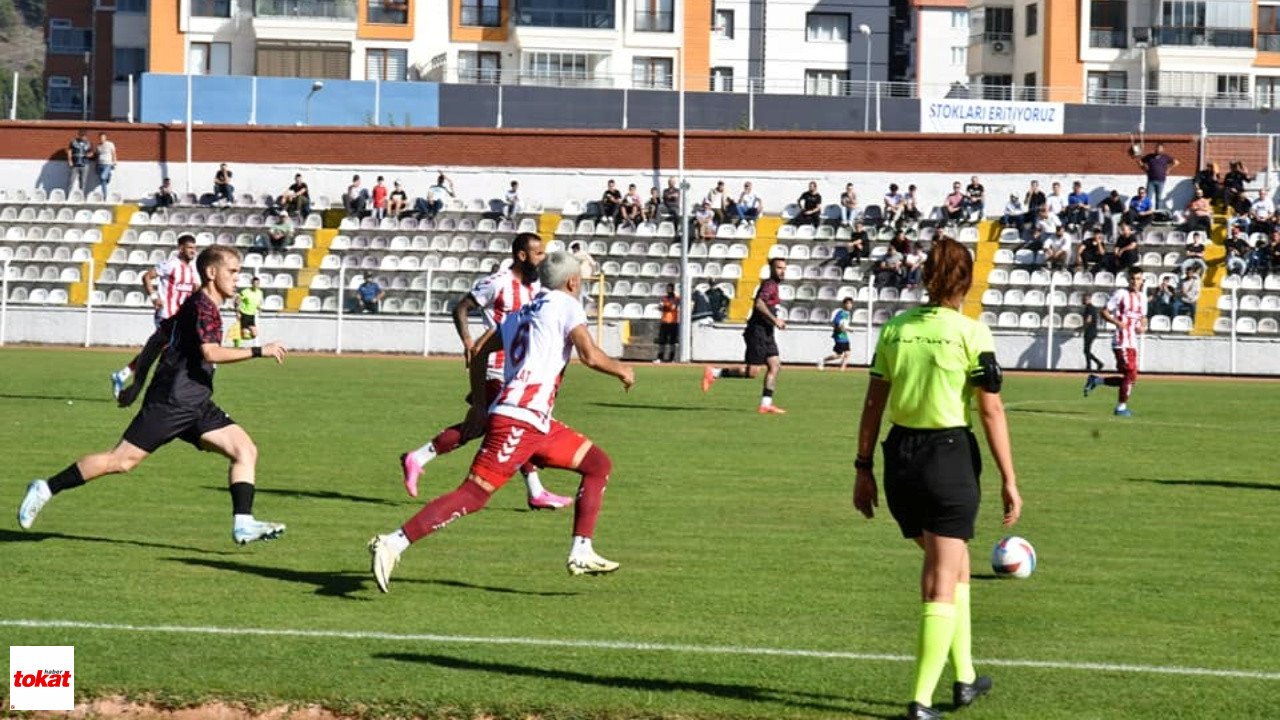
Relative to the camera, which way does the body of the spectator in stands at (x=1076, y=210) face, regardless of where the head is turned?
toward the camera

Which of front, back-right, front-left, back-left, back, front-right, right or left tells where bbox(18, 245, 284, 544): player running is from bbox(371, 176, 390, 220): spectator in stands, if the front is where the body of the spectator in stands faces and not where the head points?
front

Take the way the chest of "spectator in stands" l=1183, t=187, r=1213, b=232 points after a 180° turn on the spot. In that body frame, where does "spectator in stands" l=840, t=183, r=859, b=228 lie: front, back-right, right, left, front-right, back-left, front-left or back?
left

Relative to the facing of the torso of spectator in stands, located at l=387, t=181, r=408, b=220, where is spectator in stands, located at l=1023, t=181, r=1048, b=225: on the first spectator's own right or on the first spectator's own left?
on the first spectator's own left

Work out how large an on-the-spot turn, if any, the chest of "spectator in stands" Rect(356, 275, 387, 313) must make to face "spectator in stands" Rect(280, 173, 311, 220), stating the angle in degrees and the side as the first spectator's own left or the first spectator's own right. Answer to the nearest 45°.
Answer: approximately 180°

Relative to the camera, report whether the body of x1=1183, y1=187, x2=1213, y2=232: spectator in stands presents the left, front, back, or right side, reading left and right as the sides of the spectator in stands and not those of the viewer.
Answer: front

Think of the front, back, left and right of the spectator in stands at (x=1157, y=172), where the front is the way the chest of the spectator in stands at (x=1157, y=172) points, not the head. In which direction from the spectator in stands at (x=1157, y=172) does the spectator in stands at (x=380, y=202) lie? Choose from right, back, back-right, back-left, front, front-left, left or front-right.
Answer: right

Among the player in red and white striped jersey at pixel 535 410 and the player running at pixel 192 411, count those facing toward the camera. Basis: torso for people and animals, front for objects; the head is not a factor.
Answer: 0

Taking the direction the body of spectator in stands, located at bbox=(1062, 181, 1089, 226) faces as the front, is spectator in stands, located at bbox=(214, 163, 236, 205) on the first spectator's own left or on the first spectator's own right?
on the first spectator's own right

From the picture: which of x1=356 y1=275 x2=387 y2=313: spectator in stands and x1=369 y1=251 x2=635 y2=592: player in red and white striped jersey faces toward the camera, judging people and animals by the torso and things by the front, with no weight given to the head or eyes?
the spectator in stands

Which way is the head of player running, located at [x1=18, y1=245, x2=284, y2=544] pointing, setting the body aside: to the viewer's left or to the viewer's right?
to the viewer's right

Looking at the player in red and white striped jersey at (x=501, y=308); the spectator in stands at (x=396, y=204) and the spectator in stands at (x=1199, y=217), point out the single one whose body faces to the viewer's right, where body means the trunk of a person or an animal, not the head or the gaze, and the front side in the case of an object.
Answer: the player in red and white striped jersey

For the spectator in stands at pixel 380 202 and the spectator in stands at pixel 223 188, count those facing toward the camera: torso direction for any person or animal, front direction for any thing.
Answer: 2

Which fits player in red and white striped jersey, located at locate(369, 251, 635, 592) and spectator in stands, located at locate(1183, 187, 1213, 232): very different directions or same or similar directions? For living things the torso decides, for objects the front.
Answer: very different directions

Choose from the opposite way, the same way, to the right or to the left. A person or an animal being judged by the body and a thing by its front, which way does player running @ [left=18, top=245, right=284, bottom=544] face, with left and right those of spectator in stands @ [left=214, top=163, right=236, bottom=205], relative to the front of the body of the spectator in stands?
to the left

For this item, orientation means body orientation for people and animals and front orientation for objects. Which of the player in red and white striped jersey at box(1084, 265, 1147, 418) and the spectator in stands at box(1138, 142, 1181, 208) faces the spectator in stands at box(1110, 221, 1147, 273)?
the spectator in stands at box(1138, 142, 1181, 208)

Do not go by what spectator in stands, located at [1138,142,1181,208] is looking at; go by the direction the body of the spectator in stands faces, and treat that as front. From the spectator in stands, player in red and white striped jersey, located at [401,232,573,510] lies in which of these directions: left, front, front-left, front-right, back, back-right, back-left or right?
front

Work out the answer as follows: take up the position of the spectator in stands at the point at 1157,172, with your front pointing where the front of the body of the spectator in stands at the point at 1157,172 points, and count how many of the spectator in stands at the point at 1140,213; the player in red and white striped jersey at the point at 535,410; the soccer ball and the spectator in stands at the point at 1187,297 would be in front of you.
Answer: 4

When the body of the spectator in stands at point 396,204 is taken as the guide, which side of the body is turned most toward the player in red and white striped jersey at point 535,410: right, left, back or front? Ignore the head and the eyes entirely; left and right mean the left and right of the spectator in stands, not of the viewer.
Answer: front

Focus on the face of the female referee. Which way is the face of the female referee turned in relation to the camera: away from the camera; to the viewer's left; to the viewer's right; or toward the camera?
away from the camera

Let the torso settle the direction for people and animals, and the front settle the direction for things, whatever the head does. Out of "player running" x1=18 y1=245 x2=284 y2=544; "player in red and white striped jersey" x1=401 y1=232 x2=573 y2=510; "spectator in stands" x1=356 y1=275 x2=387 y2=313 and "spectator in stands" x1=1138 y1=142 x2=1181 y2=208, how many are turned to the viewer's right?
2

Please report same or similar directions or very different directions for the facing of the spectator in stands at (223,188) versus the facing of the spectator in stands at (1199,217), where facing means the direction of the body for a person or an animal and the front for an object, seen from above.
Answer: same or similar directions
